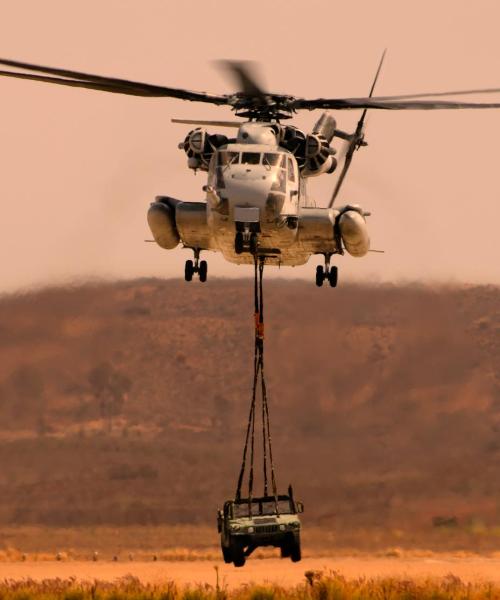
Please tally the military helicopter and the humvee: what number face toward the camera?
2

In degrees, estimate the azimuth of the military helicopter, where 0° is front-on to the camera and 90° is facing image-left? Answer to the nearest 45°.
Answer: approximately 0°

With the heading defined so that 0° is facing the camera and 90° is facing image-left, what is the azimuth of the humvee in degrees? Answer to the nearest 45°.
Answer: approximately 0°
